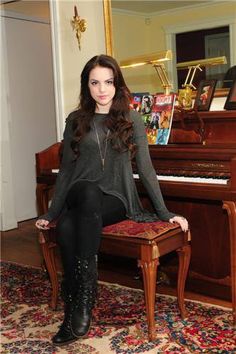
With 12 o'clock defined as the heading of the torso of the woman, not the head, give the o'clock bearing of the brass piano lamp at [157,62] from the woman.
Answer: The brass piano lamp is roughly at 7 o'clock from the woman.

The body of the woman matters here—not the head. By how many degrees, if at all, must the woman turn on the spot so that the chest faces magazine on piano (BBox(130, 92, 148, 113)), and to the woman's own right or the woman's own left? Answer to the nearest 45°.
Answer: approximately 180°

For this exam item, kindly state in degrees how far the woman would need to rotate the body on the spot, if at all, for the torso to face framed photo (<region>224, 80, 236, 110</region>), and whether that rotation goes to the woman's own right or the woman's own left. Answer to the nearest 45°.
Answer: approximately 135° to the woman's own left

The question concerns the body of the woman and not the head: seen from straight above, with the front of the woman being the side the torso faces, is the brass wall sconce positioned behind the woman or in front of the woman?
behind

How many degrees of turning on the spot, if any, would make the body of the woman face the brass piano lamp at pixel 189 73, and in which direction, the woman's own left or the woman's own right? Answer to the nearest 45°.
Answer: approximately 135° to the woman's own left

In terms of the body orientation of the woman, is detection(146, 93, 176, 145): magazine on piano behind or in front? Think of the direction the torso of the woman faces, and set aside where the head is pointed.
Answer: behind

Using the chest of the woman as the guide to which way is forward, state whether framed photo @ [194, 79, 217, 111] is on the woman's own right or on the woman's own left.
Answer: on the woman's own left

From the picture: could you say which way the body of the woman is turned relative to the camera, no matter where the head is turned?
toward the camera

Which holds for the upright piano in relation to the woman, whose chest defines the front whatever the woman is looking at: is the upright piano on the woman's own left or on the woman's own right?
on the woman's own left
